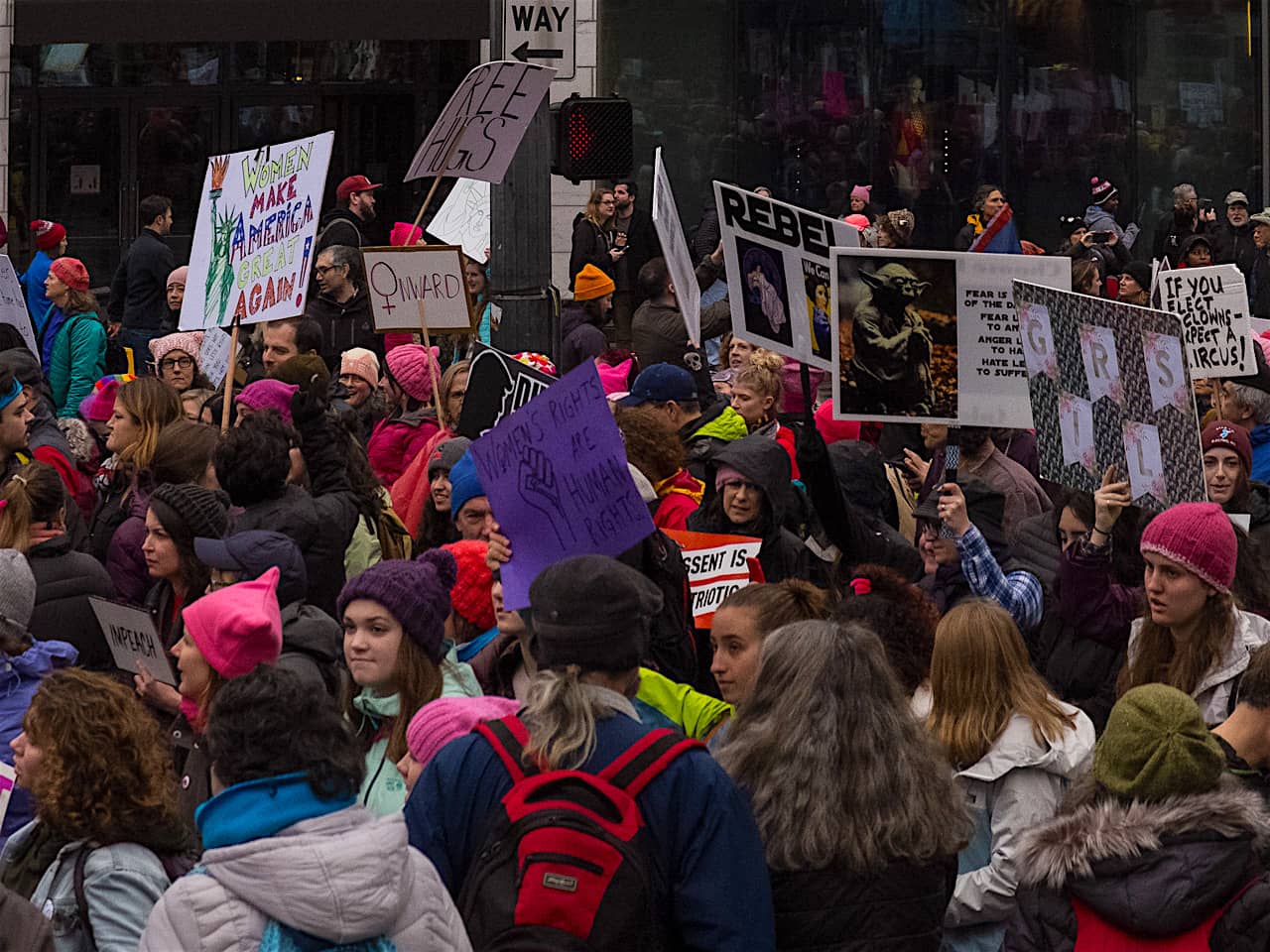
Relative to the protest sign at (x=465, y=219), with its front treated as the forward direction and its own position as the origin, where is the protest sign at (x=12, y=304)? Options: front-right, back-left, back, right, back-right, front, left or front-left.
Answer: front-right

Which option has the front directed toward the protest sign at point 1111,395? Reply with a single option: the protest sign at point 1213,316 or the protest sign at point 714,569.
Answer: the protest sign at point 1213,316

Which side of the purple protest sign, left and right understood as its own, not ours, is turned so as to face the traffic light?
back

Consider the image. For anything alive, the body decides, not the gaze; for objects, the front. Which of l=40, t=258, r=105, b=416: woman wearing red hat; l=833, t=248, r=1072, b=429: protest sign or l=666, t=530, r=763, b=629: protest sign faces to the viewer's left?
the woman wearing red hat

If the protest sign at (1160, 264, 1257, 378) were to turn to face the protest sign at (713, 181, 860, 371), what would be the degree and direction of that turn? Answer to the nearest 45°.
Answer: approximately 45° to its right
